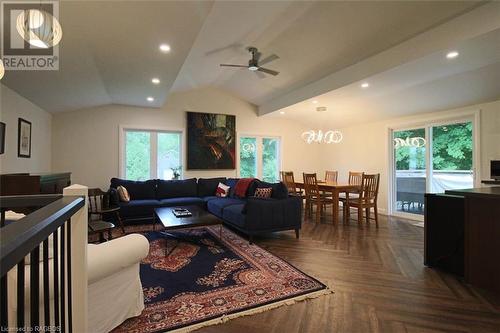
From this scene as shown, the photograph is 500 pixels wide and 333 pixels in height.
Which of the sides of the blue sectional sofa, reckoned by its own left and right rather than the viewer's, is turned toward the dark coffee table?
front

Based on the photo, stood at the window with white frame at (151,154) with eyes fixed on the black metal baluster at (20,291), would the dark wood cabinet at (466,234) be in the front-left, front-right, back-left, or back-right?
front-left

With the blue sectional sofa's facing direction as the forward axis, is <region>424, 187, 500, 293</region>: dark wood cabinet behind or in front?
in front

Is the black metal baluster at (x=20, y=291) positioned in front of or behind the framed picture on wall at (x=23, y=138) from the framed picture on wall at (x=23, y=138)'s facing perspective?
in front

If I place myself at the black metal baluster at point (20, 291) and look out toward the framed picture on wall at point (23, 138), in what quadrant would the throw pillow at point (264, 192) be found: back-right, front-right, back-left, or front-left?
front-right

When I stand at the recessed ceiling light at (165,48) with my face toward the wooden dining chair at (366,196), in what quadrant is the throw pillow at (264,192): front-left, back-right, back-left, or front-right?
front-left

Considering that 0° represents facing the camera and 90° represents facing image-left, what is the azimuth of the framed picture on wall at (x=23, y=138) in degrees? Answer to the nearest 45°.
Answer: approximately 315°

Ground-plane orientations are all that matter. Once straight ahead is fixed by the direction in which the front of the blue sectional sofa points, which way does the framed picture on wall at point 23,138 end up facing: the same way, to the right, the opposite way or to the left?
to the left

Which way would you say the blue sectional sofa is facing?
toward the camera

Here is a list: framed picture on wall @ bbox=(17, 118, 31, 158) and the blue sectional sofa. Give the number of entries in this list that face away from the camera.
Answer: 0

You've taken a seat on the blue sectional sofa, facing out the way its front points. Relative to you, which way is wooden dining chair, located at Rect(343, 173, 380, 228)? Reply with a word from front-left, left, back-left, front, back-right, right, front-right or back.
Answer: left

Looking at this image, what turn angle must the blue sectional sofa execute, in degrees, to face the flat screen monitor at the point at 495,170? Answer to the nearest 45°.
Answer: approximately 90° to its left

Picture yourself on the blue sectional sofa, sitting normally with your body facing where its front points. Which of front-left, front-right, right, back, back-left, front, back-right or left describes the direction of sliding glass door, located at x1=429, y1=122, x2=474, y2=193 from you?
left

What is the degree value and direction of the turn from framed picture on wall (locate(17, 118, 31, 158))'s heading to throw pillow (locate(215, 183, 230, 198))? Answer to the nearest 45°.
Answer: approximately 45° to its left

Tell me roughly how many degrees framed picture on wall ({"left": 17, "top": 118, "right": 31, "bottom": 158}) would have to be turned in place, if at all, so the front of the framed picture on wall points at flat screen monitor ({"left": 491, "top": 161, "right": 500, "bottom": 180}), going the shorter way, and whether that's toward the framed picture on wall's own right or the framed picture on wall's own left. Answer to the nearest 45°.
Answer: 0° — it already faces it
